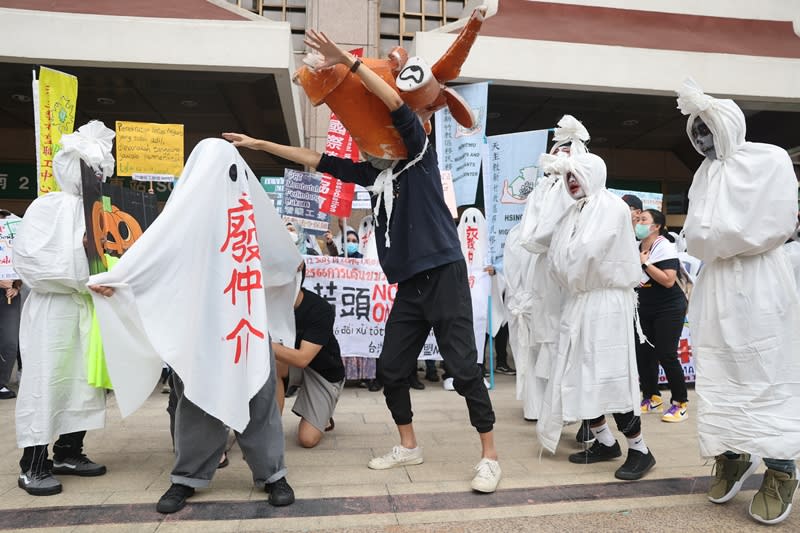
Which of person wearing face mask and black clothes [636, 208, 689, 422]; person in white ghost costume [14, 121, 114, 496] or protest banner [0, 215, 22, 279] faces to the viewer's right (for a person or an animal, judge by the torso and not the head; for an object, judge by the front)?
the person in white ghost costume

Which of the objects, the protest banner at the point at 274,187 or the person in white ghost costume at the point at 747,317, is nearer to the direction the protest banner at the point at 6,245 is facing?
the person in white ghost costume

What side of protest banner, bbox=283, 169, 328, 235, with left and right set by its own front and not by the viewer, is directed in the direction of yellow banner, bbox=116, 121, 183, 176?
right

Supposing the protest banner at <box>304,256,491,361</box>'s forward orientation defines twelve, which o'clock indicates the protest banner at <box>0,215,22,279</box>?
the protest banner at <box>0,215,22,279</box> is roughly at 3 o'clock from the protest banner at <box>304,256,491,361</box>.

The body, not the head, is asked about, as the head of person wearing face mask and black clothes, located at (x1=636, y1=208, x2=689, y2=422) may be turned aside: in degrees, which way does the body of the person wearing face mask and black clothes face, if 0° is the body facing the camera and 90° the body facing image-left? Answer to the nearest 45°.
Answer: approximately 45°

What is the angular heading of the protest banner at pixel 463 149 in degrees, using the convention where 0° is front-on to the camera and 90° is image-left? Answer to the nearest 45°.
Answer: approximately 0°

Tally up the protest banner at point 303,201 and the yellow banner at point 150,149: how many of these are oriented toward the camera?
2

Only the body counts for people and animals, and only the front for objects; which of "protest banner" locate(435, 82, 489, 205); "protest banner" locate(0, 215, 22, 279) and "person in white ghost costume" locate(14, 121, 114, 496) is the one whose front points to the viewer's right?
the person in white ghost costume

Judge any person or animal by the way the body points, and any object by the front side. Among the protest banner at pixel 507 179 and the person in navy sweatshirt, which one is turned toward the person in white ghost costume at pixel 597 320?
the protest banner
